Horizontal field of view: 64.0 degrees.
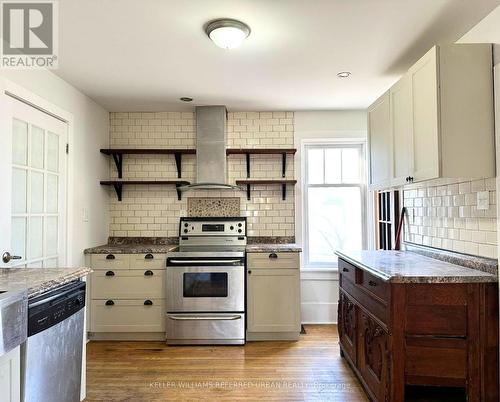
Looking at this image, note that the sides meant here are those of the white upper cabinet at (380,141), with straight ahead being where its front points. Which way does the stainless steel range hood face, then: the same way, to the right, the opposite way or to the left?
to the left

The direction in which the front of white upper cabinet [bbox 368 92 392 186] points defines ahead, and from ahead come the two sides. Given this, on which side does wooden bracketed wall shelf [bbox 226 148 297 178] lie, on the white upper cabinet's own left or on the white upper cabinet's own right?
on the white upper cabinet's own right

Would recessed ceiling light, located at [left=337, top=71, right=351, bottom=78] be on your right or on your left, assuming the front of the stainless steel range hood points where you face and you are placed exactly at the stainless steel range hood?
on your left

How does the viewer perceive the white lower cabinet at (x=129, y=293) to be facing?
facing the viewer

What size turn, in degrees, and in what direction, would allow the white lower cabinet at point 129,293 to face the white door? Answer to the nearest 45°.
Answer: approximately 45° to its right

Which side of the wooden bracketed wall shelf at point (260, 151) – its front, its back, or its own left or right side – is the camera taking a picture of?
front

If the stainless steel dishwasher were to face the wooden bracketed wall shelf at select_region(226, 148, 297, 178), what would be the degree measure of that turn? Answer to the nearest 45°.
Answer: approximately 90° to its left

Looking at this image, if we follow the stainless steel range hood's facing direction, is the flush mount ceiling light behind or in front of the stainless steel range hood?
in front

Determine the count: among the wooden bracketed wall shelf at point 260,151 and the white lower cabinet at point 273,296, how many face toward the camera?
2

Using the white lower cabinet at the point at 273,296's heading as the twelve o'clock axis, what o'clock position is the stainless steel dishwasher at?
The stainless steel dishwasher is roughly at 1 o'clock from the white lower cabinet.
